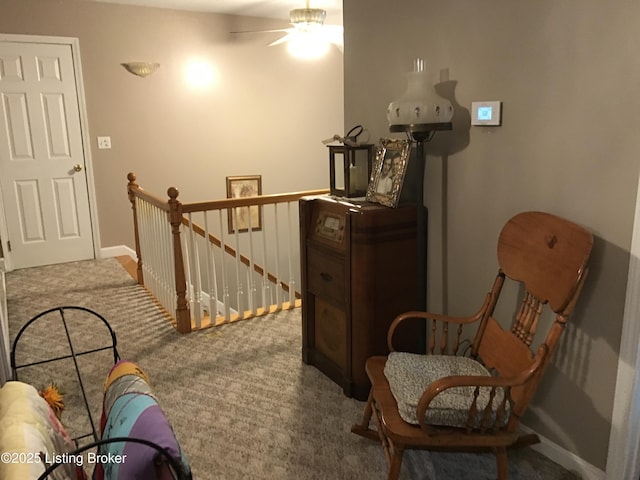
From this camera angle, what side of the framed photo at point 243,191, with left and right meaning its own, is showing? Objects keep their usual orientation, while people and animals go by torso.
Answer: front

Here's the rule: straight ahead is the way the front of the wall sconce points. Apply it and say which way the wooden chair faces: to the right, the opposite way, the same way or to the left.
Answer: to the right

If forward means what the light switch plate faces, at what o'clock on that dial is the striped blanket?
The striped blanket is roughly at 12 o'clock from the light switch plate.

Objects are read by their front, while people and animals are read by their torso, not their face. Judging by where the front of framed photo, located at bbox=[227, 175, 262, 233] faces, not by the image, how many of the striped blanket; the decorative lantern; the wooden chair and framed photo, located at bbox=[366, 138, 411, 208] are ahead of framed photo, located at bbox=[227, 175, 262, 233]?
4

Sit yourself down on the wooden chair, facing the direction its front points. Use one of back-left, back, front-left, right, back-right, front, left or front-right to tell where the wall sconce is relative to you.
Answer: right

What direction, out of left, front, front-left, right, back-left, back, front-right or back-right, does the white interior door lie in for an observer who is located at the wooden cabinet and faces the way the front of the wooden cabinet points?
right

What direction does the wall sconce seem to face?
toward the camera

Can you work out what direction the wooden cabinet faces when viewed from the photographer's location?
facing the viewer and to the left of the viewer

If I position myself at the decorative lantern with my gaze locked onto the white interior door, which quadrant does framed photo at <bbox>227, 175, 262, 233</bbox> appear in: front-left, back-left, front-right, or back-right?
front-right

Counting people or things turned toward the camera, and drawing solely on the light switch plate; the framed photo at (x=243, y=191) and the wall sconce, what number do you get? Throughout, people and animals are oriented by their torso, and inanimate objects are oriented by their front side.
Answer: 3

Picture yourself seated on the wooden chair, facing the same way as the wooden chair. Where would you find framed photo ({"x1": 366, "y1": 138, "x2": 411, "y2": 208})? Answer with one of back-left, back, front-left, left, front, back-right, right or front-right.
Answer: right

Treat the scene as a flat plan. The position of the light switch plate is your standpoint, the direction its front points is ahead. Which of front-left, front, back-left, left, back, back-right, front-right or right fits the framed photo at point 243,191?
left

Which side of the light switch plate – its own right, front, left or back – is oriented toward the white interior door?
right

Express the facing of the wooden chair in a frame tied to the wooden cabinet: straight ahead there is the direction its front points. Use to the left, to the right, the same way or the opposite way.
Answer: the same way

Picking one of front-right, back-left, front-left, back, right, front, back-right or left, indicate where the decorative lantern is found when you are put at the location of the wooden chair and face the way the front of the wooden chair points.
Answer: right

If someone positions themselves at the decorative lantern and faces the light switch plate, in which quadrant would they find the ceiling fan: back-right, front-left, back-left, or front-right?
front-right

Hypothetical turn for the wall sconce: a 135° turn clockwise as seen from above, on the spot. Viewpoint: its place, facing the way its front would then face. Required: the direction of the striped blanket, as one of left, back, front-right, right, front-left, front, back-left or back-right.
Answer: back-left

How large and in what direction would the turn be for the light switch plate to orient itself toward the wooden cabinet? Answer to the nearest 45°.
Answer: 0° — it already faces it

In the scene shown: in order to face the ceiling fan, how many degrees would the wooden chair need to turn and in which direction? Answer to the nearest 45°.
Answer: approximately 90° to its right
